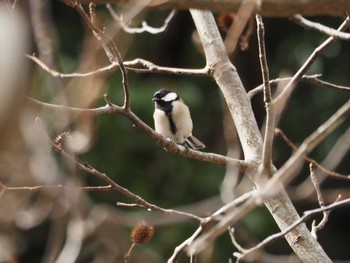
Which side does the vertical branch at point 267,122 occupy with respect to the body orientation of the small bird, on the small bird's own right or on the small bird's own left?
on the small bird's own left

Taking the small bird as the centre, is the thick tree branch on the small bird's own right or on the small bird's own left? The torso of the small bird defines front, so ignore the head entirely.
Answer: on the small bird's own left

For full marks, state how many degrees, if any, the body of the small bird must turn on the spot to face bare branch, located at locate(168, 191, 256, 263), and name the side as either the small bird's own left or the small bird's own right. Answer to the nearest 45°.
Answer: approximately 45° to the small bird's own left

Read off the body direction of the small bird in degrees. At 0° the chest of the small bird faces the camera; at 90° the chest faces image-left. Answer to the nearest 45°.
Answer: approximately 45°
